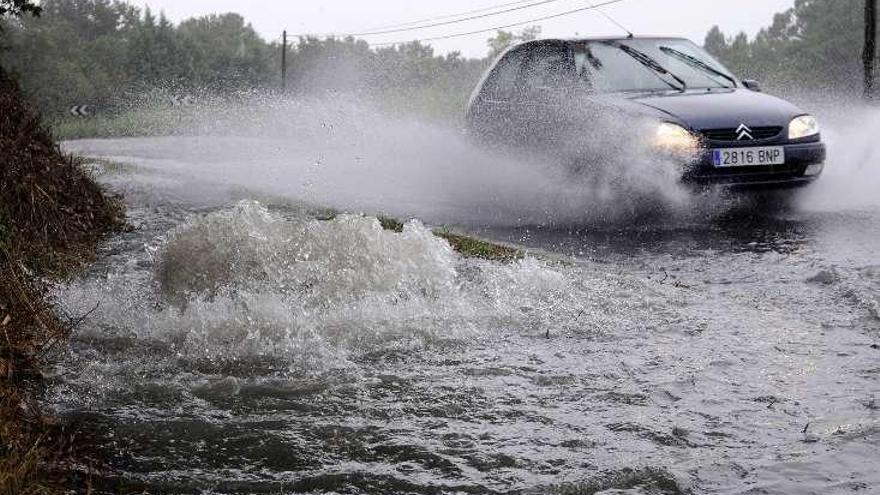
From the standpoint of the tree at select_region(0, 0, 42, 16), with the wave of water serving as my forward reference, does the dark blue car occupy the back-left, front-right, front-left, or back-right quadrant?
front-left

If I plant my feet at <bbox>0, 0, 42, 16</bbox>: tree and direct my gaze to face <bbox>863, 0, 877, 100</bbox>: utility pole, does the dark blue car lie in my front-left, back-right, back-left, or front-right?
front-right

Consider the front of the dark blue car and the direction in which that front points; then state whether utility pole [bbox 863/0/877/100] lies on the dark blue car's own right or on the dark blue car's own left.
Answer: on the dark blue car's own left

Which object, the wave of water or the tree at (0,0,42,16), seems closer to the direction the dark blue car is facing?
the wave of water

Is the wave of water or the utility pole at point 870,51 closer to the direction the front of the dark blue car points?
the wave of water

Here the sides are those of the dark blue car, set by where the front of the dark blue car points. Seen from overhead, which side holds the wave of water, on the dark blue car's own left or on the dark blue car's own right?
on the dark blue car's own right

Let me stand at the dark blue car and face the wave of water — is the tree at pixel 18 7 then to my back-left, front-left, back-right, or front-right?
front-right

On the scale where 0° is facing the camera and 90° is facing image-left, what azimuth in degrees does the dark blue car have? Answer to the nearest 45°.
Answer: approximately 315°
